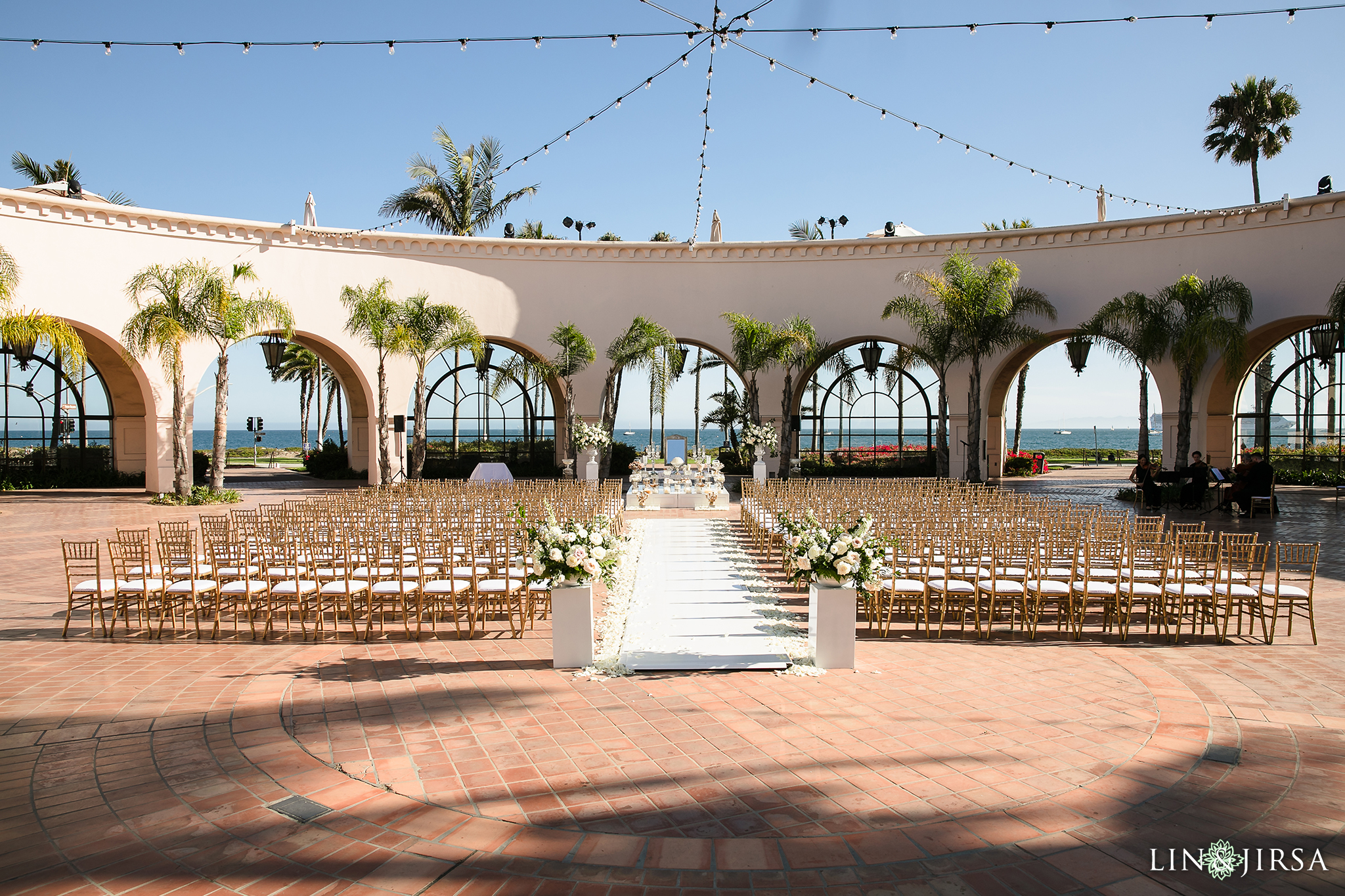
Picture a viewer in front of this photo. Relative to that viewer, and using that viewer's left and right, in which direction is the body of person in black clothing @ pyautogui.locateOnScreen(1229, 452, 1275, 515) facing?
facing to the left of the viewer

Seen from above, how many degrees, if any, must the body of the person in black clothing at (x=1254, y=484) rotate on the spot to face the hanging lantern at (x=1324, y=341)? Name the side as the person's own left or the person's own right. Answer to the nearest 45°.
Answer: approximately 90° to the person's own right

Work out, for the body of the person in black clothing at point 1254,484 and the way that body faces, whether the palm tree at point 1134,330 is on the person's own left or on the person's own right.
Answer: on the person's own right

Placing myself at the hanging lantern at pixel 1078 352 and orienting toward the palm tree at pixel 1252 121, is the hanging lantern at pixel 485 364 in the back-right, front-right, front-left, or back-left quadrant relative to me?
back-left
